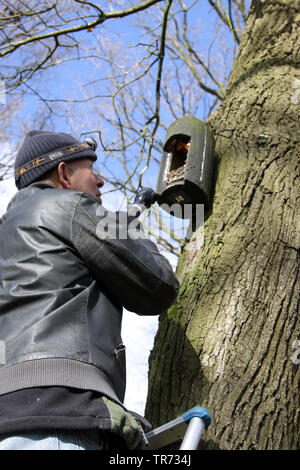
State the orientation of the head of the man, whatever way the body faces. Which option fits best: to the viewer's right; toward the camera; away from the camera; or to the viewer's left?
to the viewer's right

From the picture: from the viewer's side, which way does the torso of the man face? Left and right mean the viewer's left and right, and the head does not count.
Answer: facing away from the viewer and to the right of the viewer

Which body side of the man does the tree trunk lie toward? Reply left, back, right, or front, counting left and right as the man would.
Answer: front
